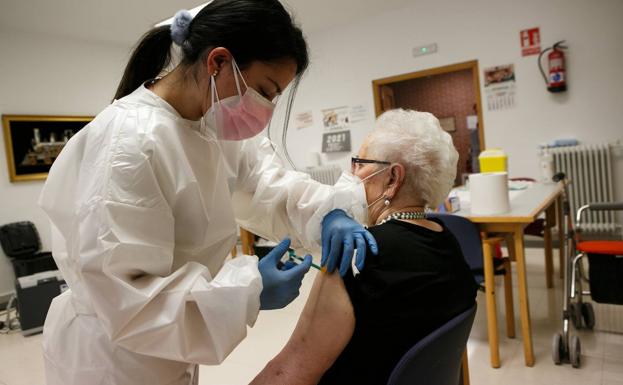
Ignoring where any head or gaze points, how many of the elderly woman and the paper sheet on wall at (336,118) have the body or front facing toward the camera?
1

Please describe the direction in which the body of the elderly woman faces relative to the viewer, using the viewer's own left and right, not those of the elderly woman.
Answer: facing away from the viewer and to the left of the viewer

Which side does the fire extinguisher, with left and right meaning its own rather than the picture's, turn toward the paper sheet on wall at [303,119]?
right

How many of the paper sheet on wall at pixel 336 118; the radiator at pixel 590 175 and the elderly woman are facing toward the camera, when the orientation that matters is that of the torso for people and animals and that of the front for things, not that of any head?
2

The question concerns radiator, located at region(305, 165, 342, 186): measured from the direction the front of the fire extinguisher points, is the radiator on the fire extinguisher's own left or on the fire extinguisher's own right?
on the fire extinguisher's own right

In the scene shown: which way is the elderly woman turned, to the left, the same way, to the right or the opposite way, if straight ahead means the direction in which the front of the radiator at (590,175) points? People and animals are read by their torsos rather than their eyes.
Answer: to the right

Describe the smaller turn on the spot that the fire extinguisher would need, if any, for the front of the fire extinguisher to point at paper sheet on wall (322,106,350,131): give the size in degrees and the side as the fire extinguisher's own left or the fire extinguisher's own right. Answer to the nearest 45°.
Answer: approximately 90° to the fire extinguisher's own right

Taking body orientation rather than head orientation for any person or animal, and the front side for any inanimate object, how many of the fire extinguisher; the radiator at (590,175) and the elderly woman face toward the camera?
2

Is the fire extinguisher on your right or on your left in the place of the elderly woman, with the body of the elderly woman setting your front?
on your right

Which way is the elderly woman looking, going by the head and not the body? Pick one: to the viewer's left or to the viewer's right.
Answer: to the viewer's left

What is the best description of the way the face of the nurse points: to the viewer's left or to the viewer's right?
to the viewer's right
